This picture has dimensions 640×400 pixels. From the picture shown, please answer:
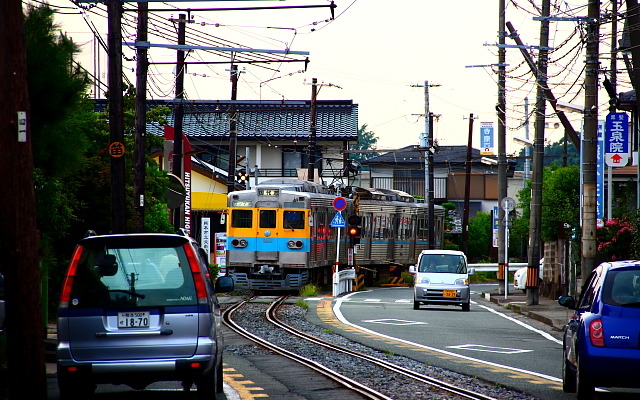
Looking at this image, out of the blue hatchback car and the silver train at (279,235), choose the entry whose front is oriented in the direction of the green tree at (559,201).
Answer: the blue hatchback car

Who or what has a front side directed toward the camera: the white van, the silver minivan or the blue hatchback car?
the white van

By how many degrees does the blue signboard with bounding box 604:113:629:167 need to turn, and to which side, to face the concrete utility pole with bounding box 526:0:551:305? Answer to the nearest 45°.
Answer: approximately 90° to its right

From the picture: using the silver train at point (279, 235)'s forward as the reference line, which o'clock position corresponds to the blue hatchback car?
The blue hatchback car is roughly at 12 o'clock from the silver train.

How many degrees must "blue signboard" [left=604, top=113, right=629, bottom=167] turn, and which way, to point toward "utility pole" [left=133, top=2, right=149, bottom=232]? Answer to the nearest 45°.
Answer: approximately 45° to its right

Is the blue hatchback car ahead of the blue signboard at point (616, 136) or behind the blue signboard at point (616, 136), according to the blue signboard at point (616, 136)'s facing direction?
ahead

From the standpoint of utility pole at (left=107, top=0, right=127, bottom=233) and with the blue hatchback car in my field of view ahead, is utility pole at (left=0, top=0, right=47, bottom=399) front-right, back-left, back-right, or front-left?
front-right

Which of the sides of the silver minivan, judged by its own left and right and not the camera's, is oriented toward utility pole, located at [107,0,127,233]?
front

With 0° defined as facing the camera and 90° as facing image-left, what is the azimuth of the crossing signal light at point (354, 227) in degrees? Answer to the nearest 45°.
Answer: approximately 0°

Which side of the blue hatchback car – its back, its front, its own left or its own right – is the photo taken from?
back

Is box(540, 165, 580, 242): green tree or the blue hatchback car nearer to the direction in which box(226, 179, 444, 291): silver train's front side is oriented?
the blue hatchback car

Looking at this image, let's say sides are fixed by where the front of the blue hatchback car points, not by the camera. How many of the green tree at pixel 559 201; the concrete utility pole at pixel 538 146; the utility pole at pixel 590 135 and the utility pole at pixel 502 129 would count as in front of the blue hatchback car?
4

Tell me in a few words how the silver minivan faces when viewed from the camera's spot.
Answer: facing away from the viewer

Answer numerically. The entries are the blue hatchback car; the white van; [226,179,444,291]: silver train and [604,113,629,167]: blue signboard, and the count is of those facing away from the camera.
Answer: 1

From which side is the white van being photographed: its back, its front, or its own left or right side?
front

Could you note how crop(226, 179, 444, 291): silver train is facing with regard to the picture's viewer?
facing the viewer and to the left of the viewer

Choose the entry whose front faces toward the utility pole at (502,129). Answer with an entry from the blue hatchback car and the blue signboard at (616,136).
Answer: the blue hatchback car

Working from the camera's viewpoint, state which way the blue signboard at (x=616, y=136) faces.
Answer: facing the viewer
